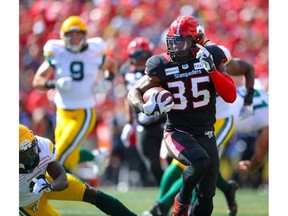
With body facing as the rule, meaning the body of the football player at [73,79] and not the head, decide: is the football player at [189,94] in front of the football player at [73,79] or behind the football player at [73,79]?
in front

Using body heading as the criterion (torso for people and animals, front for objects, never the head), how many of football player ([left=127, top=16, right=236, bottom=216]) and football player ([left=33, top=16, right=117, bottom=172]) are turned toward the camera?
2

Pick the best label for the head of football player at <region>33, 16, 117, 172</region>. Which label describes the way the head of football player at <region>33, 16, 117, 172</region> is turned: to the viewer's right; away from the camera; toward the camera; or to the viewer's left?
toward the camera

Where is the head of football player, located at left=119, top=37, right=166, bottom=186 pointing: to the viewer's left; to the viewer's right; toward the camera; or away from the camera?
toward the camera

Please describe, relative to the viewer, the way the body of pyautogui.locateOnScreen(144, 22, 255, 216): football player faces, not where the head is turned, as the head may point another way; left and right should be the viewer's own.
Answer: facing the viewer and to the left of the viewer

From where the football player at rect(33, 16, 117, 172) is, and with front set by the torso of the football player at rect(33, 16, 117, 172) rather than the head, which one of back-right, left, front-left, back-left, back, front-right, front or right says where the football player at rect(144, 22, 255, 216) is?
front-left

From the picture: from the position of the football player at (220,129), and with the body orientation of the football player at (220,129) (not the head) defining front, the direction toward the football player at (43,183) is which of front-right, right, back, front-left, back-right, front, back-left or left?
front

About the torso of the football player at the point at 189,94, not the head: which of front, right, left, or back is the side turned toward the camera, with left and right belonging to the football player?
front
